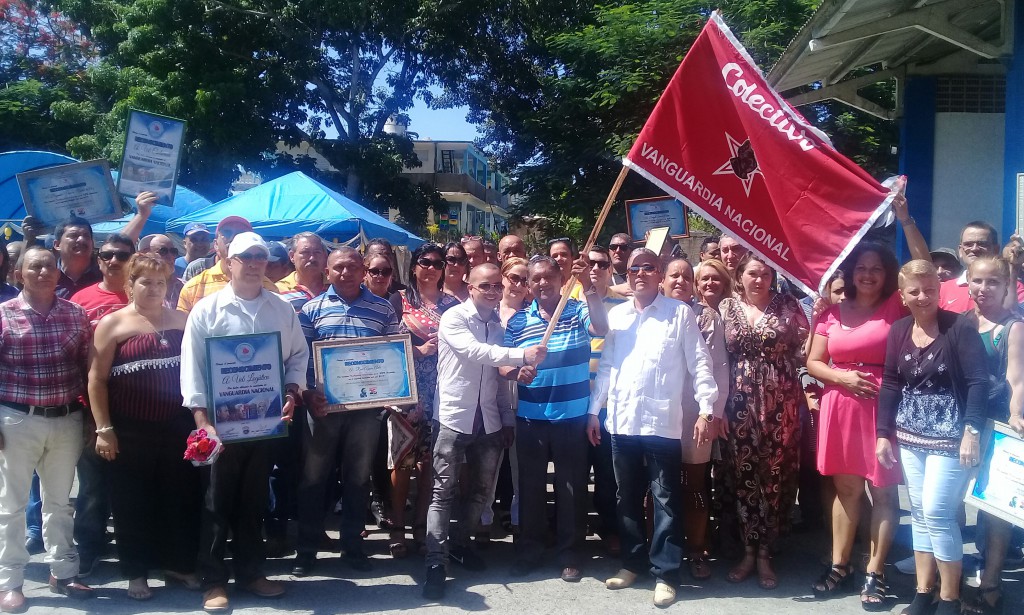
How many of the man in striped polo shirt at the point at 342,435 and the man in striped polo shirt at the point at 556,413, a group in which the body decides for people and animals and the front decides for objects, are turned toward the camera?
2

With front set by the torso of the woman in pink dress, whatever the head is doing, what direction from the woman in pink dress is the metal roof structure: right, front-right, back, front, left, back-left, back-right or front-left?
back

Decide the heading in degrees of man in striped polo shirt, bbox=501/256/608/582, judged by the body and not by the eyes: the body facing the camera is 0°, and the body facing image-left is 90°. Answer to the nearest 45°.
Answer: approximately 0°

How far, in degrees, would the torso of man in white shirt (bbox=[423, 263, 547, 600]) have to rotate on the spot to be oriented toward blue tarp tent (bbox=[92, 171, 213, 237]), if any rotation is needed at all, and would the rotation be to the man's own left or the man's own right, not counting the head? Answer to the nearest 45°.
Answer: approximately 180°

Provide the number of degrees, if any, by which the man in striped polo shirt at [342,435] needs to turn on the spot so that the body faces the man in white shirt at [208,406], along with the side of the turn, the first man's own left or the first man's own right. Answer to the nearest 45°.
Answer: approximately 45° to the first man's own right

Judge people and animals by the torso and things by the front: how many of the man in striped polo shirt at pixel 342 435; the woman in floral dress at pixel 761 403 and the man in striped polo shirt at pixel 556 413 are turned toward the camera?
3

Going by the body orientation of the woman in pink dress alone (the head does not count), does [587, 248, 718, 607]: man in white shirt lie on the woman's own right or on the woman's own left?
on the woman's own right

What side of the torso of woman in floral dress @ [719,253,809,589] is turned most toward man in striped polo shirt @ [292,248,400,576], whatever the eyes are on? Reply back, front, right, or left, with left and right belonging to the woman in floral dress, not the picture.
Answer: right

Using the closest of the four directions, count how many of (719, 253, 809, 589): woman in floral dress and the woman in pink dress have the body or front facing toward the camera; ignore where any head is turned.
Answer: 2

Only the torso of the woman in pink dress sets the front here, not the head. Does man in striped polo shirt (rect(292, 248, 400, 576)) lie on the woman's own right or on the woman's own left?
on the woman's own right
